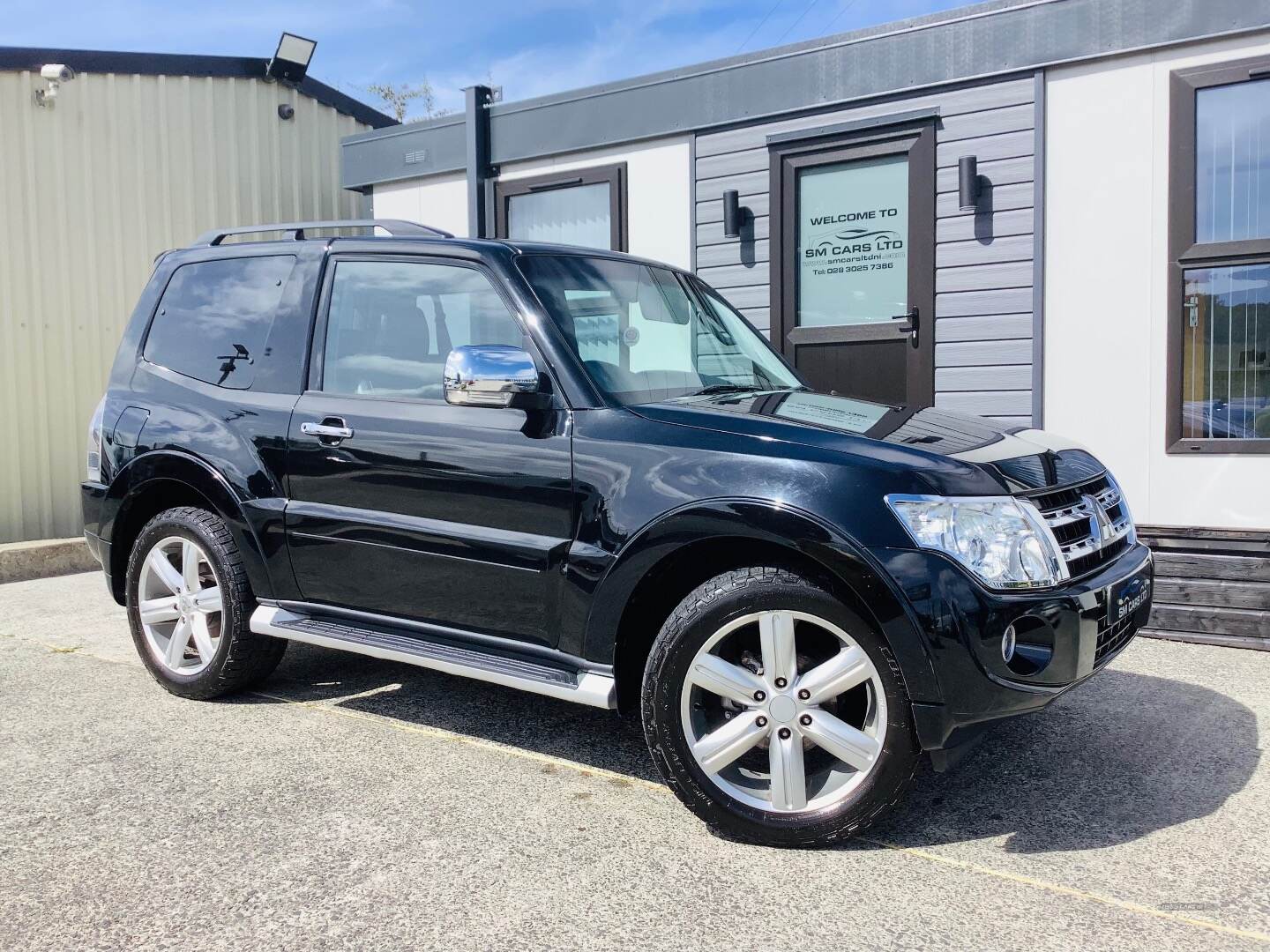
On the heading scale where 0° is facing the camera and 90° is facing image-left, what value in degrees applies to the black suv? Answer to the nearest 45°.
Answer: approximately 315°

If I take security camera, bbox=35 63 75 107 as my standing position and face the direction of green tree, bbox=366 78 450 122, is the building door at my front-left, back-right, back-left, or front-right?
back-right

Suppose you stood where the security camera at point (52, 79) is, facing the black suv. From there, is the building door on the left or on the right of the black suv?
left

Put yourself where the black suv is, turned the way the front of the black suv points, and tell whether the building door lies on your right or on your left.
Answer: on your left

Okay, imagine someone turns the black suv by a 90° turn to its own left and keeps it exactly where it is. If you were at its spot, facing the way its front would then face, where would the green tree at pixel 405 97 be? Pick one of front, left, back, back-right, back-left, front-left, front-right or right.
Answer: front-left

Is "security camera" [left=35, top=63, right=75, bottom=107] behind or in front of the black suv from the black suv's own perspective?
behind
